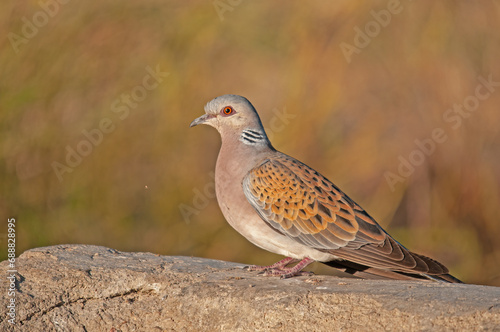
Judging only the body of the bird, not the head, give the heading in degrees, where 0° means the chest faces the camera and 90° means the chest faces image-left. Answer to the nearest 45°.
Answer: approximately 90°
